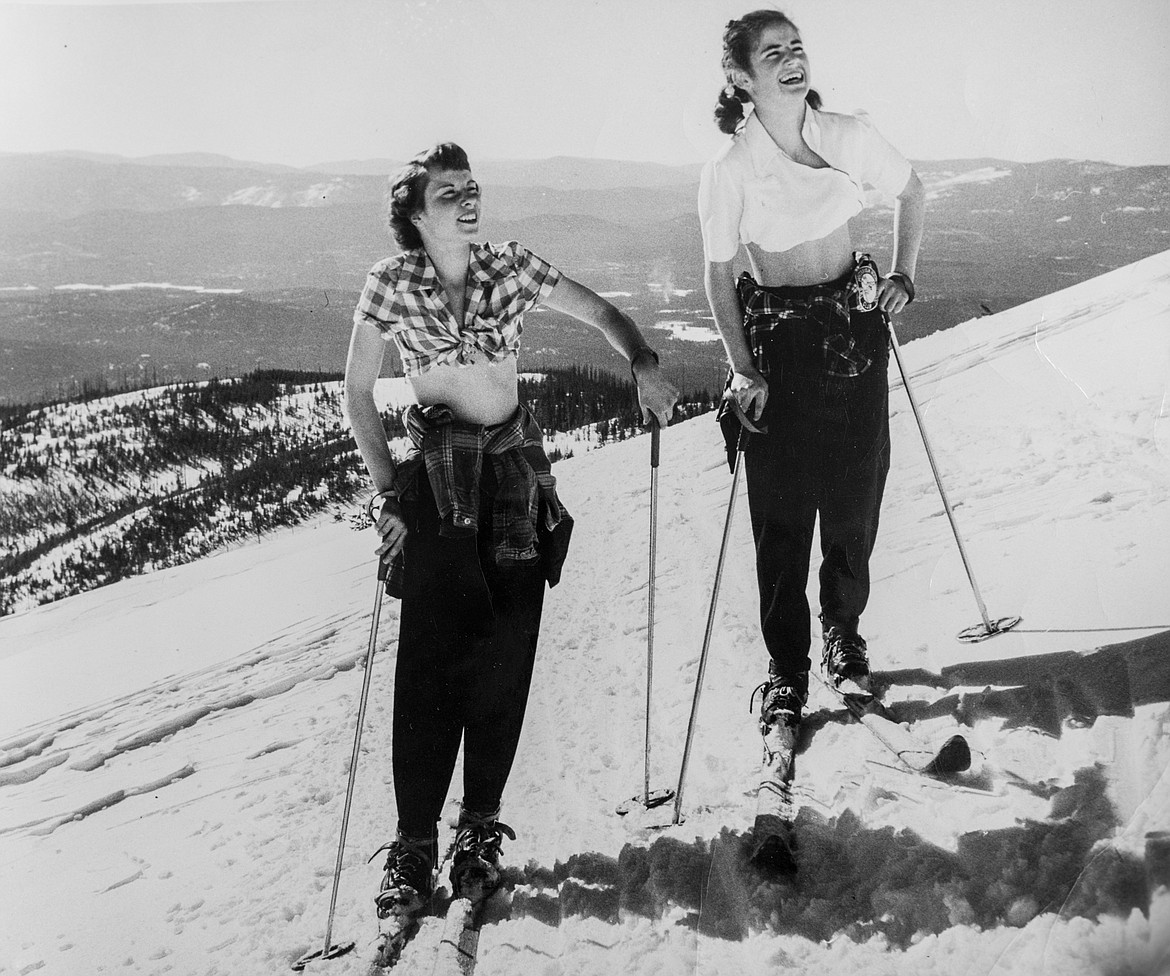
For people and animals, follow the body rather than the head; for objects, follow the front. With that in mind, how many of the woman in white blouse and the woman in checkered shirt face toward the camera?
2

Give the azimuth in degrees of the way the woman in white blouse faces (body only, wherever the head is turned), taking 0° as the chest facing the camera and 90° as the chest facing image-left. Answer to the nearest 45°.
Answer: approximately 0°
